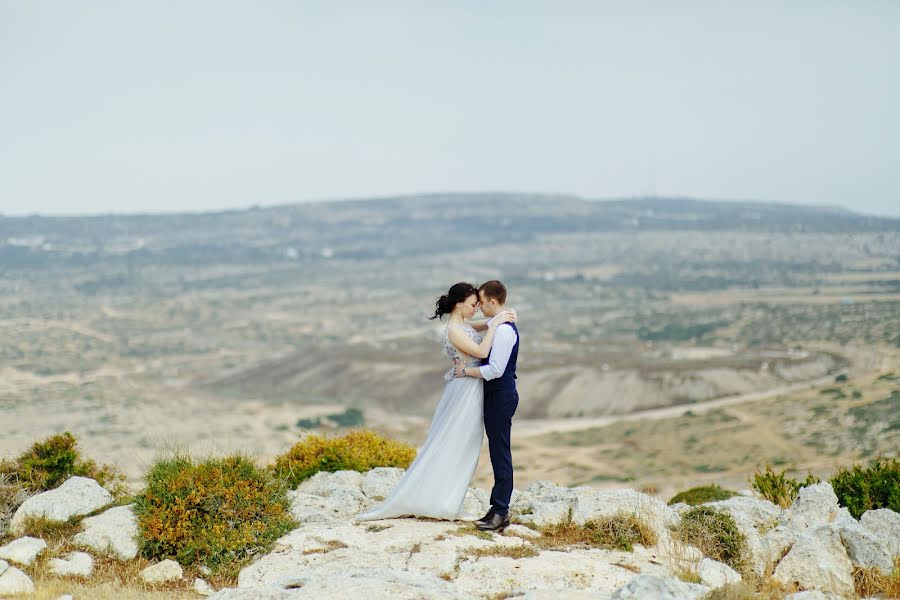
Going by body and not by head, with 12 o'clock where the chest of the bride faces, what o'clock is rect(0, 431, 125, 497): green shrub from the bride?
The green shrub is roughly at 7 o'clock from the bride.

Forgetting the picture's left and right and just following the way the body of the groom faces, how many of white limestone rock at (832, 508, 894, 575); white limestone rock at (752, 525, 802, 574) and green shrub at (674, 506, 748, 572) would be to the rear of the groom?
3

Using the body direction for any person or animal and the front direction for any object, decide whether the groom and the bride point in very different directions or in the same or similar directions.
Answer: very different directions

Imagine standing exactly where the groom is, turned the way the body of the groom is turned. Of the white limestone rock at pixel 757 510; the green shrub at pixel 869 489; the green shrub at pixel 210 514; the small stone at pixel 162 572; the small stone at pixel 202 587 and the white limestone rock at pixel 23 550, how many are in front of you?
4

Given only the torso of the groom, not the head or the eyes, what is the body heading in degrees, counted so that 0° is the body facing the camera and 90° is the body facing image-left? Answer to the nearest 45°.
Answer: approximately 90°

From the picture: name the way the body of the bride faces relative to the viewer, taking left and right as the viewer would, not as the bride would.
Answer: facing to the right of the viewer

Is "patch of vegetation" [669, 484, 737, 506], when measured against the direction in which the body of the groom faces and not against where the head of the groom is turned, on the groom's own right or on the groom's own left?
on the groom's own right

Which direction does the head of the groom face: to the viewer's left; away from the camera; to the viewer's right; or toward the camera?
to the viewer's left

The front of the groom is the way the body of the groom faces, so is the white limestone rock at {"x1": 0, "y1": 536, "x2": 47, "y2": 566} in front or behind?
in front

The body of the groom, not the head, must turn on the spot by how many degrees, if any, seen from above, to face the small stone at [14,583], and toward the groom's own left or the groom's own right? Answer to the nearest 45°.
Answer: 0° — they already face it

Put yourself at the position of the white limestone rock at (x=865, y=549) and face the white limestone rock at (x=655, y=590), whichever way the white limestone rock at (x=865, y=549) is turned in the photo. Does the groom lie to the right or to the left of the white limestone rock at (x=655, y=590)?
right

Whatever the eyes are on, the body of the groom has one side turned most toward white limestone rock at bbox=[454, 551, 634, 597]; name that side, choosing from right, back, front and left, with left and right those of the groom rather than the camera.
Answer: left

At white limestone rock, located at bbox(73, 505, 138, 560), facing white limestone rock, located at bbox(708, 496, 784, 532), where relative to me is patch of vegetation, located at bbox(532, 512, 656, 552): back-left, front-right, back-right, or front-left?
front-right

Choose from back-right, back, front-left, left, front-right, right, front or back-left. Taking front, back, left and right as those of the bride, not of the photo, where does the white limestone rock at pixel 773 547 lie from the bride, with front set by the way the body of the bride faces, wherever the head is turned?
front

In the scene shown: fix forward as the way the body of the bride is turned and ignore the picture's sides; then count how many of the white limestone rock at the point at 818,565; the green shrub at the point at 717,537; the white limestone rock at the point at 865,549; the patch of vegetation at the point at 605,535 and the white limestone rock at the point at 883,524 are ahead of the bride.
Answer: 5

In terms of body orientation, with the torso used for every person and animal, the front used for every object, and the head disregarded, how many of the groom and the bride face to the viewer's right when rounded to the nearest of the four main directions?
1

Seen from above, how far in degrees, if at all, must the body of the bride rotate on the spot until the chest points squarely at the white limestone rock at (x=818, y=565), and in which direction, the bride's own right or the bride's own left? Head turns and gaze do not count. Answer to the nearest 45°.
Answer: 0° — they already face it

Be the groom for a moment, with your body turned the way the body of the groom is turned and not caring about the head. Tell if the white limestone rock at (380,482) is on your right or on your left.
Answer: on your right
